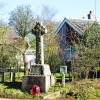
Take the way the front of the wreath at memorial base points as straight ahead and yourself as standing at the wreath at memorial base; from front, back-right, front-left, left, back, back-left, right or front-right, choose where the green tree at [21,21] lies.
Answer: back

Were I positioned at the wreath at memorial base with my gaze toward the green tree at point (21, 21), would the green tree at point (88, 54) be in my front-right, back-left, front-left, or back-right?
front-right

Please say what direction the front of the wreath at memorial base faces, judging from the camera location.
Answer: facing the viewer

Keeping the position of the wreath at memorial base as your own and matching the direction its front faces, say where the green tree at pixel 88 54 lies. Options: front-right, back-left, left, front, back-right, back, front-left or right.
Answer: back-left
